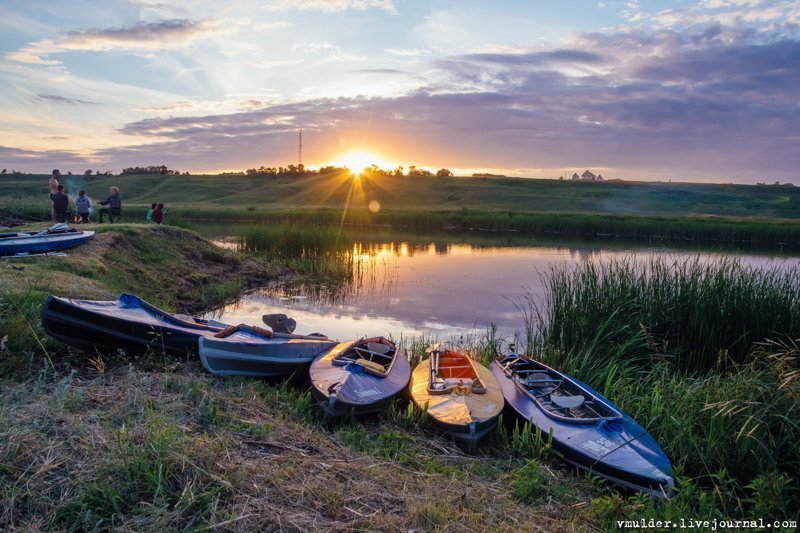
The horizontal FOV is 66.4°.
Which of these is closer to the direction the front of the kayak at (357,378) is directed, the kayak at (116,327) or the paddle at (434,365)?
the kayak

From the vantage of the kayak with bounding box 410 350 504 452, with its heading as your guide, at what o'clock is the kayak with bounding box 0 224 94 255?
the kayak with bounding box 0 224 94 255 is roughly at 4 o'clock from the kayak with bounding box 410 350 504 452.

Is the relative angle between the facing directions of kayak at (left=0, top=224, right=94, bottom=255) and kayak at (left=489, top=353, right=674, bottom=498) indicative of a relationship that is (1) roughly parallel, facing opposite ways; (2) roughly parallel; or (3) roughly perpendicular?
roughly perpendicular

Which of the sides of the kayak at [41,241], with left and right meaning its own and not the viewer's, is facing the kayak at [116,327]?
right

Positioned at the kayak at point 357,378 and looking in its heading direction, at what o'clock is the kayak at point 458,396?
the kayak at point 458,396 is roughly at 8 o'clock from the kayak at point 357,378.

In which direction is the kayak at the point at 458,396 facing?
toward the camera

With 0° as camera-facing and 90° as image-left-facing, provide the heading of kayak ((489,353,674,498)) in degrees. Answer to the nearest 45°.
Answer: approximately 315°

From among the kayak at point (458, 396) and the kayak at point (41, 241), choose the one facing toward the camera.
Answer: the kayak at point (458, 396)

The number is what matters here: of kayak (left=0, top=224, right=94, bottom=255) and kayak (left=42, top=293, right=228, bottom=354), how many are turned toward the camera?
0

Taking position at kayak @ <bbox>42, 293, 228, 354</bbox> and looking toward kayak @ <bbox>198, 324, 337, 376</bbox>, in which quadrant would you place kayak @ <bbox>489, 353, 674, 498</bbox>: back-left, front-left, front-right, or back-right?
front-right

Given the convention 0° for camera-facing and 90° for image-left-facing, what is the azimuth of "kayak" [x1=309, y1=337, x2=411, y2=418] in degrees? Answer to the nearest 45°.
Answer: approximately 45°

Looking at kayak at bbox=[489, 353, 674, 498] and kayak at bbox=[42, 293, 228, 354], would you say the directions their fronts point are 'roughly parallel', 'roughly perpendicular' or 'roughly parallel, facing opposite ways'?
roughly perpendicular
